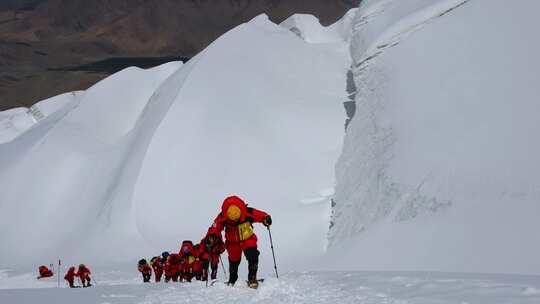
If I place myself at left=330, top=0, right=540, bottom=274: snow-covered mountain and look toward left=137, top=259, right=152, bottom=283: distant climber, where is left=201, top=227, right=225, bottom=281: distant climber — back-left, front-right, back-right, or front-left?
front-left

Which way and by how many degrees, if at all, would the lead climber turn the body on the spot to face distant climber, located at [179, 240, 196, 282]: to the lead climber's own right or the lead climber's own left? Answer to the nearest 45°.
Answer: approximately 180°

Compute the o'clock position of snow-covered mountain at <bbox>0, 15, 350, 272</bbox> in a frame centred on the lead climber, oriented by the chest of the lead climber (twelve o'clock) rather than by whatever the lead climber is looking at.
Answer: The snow-covered mountain is roughly at 6 o'clock from the lead climber.

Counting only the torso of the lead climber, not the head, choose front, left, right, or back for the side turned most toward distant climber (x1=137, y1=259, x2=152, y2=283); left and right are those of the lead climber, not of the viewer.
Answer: back

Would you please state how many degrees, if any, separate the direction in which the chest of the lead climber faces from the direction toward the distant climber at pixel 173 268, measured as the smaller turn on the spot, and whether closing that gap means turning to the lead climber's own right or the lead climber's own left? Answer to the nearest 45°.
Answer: approximately 180°

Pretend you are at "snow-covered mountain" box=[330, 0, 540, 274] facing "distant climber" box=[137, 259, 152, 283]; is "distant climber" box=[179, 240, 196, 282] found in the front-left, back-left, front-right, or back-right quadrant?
front-left

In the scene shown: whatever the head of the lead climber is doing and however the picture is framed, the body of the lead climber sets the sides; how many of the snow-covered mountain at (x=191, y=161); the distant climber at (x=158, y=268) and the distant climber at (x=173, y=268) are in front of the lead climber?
0

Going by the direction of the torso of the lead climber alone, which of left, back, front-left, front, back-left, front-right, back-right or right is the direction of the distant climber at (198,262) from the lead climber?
back

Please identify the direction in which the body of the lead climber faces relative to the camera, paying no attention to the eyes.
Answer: toward the camera

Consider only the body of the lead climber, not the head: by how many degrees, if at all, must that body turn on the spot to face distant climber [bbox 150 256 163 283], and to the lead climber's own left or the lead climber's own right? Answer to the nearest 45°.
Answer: approximately 180°

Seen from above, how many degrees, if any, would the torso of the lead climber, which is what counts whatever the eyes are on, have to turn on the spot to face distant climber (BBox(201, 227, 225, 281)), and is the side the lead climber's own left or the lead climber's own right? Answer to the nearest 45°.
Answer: approximately 180°

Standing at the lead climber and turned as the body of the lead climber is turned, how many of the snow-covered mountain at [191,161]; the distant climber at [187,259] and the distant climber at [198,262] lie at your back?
3

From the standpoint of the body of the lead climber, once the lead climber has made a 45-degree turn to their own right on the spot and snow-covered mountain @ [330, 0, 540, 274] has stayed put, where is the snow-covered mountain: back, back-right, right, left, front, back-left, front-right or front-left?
back

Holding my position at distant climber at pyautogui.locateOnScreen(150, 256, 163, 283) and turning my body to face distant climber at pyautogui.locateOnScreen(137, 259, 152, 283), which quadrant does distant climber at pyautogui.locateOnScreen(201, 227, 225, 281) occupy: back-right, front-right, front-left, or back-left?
back-left
